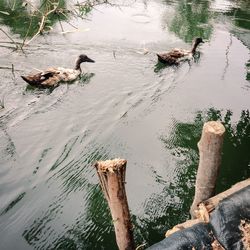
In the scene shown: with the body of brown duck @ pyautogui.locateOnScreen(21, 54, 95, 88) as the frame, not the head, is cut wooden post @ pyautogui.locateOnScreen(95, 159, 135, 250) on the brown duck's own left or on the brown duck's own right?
on the brown duck's own right

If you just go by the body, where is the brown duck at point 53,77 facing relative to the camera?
to the viewer's right

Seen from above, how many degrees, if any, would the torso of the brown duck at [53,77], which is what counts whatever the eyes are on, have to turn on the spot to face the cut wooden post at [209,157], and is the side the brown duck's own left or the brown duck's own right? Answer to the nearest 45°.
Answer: approximately 90° to the brown duck's own right
